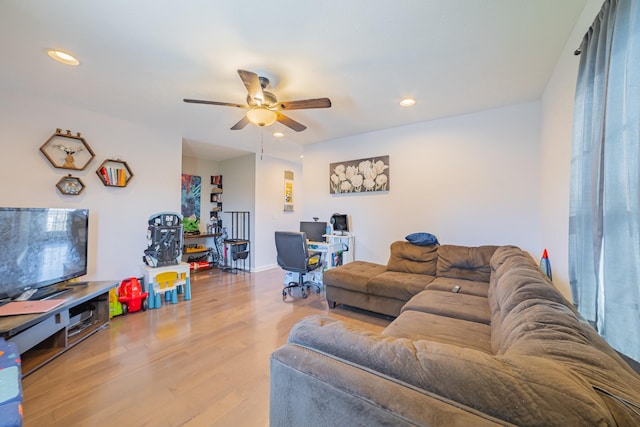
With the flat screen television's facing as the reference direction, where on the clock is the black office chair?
The black office chair is roughly at 11 o'clock from the flat screen television.

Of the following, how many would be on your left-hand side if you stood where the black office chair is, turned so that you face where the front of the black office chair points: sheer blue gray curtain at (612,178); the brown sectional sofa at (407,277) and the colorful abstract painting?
1

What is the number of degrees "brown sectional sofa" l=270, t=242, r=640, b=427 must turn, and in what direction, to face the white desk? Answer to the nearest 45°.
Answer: approximately 45° to its right

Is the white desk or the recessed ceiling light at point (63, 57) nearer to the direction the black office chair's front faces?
the white desk

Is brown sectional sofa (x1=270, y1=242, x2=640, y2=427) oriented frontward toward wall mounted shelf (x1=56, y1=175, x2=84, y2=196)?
yes

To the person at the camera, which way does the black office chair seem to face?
facing away from the viewer and to the right of the viewer

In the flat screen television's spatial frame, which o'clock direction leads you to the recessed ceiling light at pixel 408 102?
The recessed ceiling light is roughly at 12 o'clock from the flat screen television.

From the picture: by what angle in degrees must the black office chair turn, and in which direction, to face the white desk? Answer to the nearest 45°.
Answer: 0° — it already faces it

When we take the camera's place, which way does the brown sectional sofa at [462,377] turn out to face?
facing to the left of the viewer

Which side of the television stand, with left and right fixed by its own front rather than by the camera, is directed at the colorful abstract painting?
left

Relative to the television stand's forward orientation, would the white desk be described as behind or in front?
in front

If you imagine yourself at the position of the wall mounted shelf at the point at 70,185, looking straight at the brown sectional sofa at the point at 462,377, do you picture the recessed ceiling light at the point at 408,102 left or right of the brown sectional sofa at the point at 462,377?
left

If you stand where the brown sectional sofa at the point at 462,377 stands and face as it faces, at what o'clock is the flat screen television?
The flat screen television is roughly at 12 o'clock from the brown sectional sofa.

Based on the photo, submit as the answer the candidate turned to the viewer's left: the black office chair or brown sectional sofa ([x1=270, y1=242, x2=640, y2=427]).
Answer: the brown sectional sofa

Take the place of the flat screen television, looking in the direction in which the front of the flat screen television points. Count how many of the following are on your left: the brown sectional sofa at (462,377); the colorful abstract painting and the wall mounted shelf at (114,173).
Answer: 2

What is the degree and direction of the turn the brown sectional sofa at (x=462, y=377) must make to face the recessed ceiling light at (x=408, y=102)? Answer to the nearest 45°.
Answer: approximately 90° to its right
